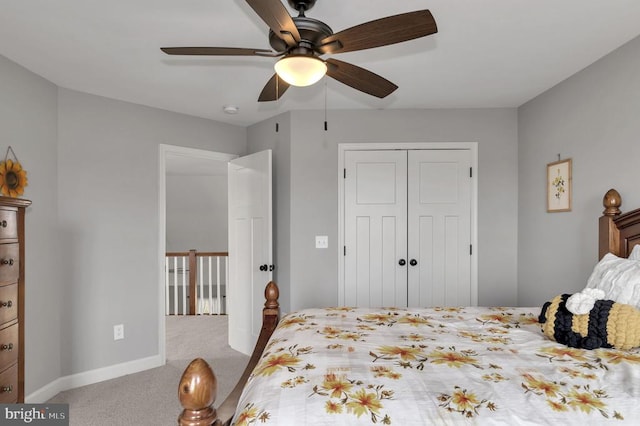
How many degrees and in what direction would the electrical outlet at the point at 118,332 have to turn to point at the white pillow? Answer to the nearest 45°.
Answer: approximately 45° to its left

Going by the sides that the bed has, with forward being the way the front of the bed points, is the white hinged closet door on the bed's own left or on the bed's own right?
on the bed's own right

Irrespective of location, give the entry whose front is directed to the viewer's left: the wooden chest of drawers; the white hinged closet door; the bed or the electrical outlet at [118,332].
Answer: the bed

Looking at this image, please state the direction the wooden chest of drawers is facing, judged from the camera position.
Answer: facing the viewer and to the right of the viewer

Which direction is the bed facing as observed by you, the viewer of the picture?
facing to the left of the viewer

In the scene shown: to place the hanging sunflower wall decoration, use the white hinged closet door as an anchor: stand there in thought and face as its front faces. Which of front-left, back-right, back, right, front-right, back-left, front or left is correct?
front-right

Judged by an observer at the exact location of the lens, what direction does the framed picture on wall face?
facing the viewer and to the left of the viewer

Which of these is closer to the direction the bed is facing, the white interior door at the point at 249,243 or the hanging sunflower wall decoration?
the hanging sunflower wall decoration

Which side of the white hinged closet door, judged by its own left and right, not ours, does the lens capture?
front

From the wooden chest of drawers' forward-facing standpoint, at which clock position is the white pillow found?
The white pillow is roughly at 12 o'clock from the wooden chest of drawers.

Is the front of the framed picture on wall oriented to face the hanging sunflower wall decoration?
yes

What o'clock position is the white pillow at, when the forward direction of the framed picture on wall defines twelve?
The white pillow is roughly at 10 o'clock from the framed picture on wall.

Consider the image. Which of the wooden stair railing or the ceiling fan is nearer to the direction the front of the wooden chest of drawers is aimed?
the ceiling fan

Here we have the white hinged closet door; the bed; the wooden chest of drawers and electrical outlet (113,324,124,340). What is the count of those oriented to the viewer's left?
1
